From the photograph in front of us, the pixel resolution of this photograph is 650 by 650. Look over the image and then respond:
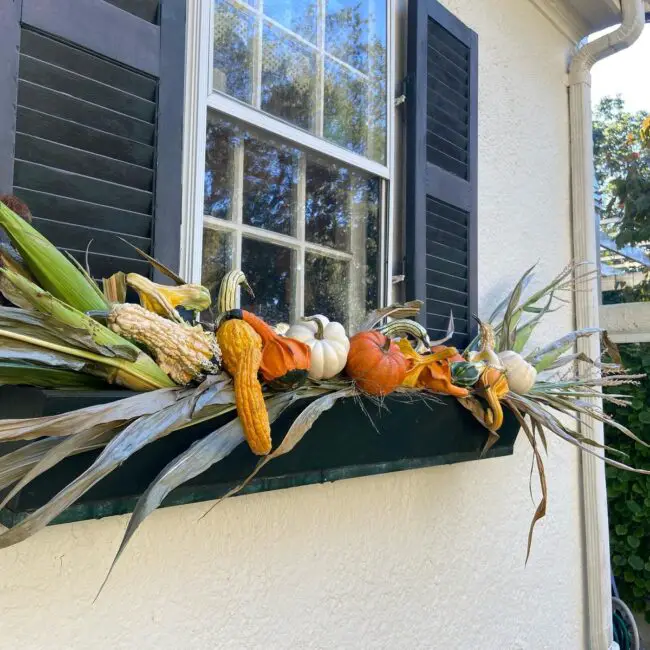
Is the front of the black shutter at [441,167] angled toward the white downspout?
no

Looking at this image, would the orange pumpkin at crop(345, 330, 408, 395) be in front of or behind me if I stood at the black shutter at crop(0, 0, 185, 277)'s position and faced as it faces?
in front

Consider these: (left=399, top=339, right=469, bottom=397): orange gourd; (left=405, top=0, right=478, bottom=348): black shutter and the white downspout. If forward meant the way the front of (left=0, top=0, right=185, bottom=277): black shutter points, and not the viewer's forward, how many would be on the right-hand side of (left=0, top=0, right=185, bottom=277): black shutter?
0

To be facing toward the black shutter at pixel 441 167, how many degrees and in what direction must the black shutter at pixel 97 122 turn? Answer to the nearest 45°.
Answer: approximately 45° to its left

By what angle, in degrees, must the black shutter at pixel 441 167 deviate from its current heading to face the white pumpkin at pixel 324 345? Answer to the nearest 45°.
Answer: approximately 45° to its right

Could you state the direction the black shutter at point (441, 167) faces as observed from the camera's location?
facing the viewer and to the right of the viewer

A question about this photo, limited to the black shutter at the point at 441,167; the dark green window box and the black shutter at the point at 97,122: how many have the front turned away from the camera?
0

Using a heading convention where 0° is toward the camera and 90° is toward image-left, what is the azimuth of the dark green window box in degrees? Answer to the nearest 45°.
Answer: approximately 315°

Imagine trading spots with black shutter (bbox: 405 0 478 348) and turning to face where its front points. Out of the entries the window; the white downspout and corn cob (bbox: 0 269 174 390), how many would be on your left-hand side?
1

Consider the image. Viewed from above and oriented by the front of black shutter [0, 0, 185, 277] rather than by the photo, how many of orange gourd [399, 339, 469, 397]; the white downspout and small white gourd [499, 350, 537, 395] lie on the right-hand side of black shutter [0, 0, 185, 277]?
0

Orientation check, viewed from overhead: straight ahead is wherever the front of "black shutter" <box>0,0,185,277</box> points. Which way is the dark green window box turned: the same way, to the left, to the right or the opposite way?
the same way

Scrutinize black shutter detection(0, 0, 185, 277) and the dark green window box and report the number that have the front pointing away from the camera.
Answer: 0

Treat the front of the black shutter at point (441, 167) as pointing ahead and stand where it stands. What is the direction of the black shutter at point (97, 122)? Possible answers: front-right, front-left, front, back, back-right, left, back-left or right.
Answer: right
